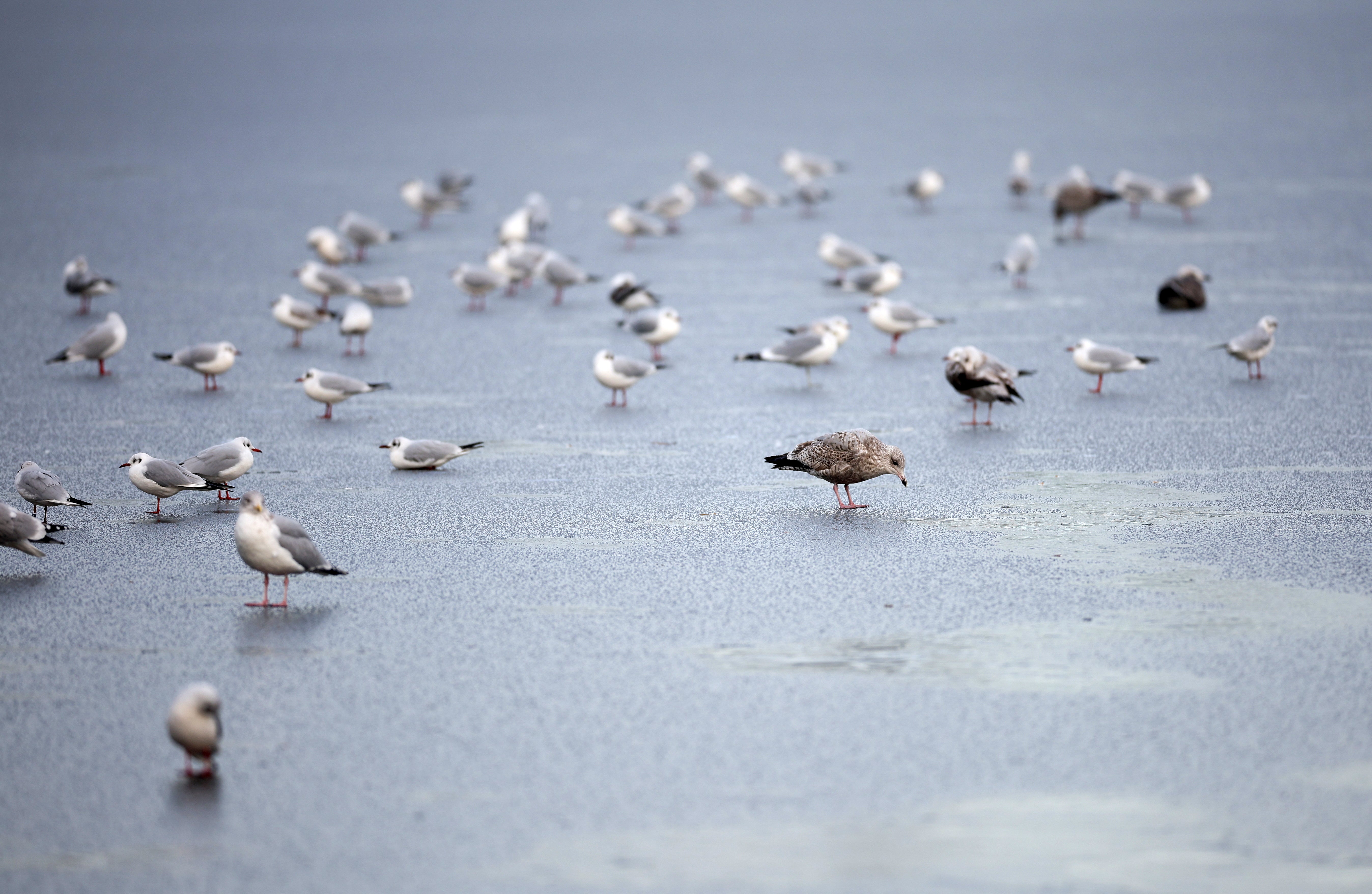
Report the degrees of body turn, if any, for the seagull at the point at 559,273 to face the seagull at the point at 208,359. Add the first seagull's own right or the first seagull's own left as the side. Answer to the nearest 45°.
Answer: approximately 45° to the first seagull's own left

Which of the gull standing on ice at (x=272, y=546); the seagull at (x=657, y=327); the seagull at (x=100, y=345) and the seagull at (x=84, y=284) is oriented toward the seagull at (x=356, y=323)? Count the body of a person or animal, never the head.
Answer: the seagull at (x=100, y=345)

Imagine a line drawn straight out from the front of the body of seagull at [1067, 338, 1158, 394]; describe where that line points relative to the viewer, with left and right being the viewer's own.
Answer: facing to the left of the viewer

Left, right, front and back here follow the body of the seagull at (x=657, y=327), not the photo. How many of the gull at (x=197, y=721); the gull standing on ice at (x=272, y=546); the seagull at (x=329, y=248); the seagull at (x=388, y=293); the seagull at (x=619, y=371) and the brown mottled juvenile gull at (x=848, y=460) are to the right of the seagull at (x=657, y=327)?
4

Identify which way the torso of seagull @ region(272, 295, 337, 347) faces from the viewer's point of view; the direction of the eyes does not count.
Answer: to the viewer's left

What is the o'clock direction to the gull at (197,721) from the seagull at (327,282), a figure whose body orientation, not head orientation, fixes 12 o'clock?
The gull is roughly at 9 o'clock from the seagull.

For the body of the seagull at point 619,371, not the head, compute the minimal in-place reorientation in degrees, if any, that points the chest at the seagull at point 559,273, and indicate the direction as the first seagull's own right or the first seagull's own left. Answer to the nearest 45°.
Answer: approximately 135° to the first seagull's own right

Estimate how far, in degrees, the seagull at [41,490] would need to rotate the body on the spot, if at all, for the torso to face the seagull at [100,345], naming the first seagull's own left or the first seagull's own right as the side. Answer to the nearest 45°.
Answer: approximately 90° to the first seagull's own right

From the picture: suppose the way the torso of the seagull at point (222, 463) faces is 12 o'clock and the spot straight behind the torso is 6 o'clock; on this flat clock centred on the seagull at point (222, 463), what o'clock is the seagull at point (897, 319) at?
the seagull at point (897, 319) is roughly at 11 o'clock from the seagull at point (222, 463).

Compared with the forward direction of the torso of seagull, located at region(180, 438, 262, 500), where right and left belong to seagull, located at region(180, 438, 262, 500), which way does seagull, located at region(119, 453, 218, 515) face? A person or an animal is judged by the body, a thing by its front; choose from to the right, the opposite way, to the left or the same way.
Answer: the opposite way

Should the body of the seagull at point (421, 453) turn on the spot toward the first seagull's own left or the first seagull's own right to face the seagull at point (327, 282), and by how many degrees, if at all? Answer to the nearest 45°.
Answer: approximately 90° to the first seagull's own right

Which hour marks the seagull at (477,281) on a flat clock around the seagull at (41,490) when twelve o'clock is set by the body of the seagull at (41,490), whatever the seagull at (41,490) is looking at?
the seagull at (477,281) is roughly at 4 o'clock from the seagull at (41,490).

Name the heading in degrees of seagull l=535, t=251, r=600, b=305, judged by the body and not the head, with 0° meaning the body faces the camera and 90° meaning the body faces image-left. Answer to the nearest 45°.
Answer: approximately 90°
